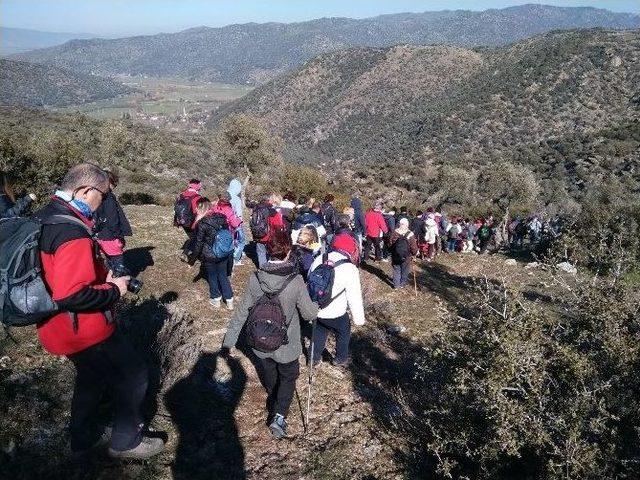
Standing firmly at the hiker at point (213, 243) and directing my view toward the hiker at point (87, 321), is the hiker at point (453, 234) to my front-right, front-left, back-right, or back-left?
back-left

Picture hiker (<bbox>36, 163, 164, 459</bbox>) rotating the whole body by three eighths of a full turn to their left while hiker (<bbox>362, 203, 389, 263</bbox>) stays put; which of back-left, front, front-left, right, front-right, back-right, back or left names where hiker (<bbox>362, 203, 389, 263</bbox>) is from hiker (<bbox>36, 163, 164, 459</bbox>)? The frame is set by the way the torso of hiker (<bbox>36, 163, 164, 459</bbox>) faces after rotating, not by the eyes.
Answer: right

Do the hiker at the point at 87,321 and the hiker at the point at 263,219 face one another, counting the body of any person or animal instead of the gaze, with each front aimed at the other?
no

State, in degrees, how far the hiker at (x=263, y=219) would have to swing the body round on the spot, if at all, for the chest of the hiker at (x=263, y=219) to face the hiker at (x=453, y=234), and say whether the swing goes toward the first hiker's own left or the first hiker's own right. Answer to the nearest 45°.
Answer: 0° — they already face them

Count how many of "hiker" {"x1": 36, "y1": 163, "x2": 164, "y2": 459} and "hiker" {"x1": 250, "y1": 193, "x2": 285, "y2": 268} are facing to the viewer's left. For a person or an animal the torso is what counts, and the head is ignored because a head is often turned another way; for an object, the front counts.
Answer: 0

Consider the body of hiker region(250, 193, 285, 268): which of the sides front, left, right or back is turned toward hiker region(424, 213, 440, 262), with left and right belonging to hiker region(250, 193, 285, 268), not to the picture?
front

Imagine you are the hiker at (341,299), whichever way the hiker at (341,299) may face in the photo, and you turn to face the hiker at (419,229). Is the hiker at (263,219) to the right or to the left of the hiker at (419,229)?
left

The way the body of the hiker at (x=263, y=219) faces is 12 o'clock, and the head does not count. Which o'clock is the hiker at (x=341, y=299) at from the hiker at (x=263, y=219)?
the hiker at (x=341, y=299) is roughly at 4 o'clock from the hiker at (x=263, y=219).

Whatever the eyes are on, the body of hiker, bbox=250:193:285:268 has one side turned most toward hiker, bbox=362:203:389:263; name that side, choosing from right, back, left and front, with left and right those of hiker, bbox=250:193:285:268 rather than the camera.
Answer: front

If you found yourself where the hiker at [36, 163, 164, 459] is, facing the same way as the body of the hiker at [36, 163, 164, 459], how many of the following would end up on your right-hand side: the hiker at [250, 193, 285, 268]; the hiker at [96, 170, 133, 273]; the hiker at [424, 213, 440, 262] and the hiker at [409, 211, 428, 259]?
0

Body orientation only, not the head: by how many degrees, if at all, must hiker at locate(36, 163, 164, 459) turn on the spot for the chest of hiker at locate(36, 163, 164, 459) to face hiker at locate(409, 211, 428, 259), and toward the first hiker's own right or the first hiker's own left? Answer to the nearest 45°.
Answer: approximately 45° to the first hiker's own left

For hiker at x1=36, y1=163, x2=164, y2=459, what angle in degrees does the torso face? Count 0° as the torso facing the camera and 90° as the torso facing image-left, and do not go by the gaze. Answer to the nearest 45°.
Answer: approximately 270°

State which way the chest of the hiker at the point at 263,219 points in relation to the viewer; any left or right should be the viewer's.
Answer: facing away from the viewer and to the right of the viewer
